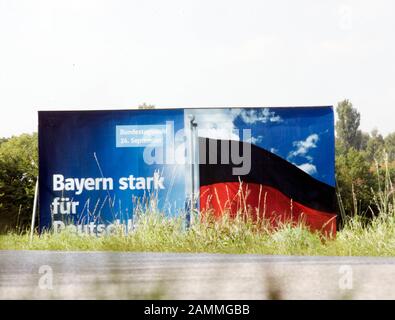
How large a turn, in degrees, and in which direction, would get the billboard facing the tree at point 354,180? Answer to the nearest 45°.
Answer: approximately 90° to its left

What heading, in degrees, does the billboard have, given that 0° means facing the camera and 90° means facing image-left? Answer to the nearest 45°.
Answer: approximately 0°

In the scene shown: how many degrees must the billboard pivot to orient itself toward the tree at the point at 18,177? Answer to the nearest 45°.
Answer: approximately 90° to its right
